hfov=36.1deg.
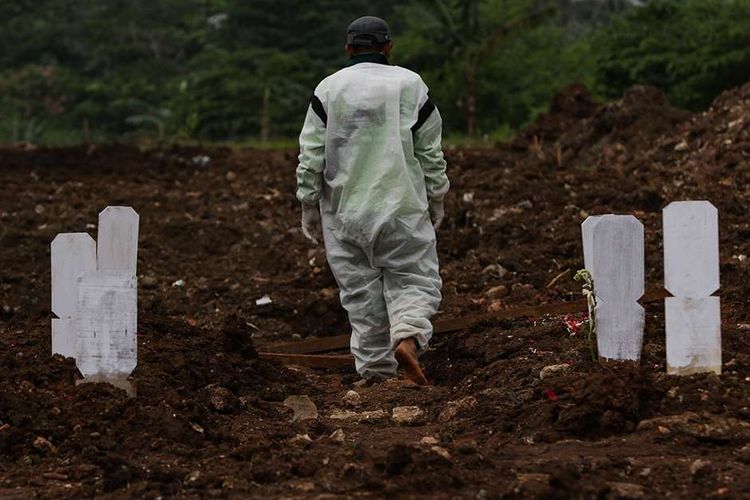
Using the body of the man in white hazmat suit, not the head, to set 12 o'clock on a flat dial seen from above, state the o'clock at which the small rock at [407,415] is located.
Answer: The small rock is roughly at 6 o'clock from the man in white hazmat suit.

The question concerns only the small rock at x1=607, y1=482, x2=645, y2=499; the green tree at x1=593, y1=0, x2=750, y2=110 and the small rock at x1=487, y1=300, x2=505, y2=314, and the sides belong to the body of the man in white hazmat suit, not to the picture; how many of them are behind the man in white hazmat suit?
1

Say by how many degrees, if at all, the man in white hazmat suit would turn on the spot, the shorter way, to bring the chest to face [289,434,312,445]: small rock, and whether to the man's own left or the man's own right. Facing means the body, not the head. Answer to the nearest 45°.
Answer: approximately 180°

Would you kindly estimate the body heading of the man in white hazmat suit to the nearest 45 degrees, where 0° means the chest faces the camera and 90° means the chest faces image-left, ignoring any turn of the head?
approximately 180°

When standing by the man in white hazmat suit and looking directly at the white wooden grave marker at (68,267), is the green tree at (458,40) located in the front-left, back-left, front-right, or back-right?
back-right

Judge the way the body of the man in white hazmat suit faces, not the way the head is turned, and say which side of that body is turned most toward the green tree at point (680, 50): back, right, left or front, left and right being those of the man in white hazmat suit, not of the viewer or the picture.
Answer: front

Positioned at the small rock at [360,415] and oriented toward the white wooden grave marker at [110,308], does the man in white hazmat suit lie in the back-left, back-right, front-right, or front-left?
back-right

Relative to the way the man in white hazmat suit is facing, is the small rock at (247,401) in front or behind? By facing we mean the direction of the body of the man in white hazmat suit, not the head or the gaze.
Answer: behind

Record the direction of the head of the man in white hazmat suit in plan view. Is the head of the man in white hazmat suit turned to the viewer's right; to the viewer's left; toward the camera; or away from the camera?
away from the camera

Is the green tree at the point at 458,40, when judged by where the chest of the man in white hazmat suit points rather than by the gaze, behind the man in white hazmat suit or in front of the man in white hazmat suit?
in front

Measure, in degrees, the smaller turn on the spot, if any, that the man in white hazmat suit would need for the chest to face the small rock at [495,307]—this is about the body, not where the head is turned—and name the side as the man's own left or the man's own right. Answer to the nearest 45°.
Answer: approximately 45° to the man's own right

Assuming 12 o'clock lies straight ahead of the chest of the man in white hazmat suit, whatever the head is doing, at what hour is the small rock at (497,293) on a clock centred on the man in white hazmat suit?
The small rock is roughly at 1 o'clock from the man in white hazmat suit.

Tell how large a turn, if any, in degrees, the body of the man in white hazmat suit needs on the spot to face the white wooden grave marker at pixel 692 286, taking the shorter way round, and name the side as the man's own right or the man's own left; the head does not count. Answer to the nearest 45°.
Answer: approximately 135° to the man's own right

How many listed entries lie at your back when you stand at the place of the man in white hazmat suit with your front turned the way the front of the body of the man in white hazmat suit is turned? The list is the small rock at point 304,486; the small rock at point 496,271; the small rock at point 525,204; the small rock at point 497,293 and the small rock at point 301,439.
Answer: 2

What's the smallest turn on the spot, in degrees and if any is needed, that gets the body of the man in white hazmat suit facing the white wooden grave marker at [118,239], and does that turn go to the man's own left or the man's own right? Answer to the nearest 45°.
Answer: approximately 135° to the man's own left

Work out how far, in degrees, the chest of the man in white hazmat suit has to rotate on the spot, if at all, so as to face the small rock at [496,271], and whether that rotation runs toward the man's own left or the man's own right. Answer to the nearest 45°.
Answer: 0° — they already face it

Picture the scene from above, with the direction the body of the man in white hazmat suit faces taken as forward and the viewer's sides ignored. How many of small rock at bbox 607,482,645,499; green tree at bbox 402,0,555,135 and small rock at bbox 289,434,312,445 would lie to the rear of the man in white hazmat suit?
2

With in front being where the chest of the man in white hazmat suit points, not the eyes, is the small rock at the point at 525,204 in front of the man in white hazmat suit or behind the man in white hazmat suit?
in front

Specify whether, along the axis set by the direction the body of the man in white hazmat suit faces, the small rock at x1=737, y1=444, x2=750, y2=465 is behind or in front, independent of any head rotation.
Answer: behind
